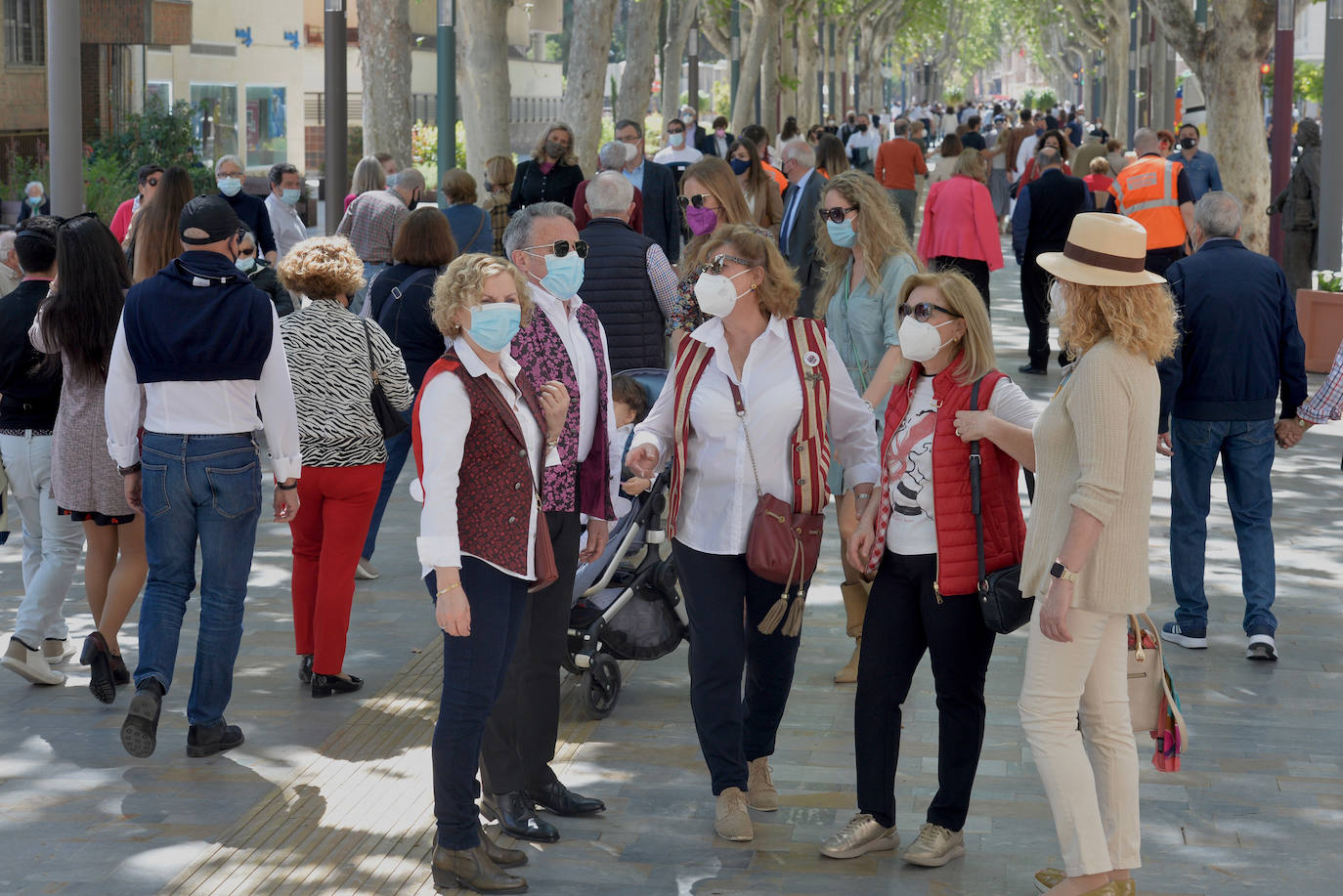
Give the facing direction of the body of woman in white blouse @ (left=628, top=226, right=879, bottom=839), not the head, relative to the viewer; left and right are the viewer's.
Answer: facing the viewer

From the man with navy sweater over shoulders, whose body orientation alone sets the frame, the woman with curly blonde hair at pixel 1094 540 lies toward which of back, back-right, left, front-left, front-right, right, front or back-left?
back-right

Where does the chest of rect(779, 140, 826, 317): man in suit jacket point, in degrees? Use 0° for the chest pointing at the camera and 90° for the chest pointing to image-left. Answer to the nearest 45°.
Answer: approximately 45°

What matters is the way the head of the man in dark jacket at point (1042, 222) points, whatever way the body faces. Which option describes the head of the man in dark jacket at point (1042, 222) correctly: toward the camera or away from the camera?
away from the camera

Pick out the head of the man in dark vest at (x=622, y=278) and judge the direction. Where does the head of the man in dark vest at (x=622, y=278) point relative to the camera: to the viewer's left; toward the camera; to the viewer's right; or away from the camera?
away from the camera

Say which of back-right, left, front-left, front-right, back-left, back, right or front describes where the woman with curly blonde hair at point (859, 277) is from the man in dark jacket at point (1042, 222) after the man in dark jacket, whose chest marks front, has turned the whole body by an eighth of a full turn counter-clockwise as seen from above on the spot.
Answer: back-left

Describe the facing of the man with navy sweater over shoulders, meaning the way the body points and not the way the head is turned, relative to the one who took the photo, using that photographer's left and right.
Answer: facing away from the viewer

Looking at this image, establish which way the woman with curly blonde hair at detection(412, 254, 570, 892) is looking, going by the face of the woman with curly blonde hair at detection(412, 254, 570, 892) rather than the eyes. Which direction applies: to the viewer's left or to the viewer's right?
to the viewer's right

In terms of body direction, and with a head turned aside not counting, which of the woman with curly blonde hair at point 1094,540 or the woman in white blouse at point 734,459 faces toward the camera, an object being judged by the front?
the woman in white blouse

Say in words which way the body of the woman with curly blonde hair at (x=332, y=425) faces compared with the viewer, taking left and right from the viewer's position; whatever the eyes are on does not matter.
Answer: facing away from the viewer and to the right of the viewer

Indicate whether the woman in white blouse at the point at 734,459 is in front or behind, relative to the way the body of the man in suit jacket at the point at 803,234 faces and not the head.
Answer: in front

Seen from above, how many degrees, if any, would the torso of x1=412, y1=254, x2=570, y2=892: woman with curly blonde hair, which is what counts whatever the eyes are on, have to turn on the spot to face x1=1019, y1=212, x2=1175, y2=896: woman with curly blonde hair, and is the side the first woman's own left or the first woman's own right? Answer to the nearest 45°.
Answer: approximately 45° to the first woman's own left

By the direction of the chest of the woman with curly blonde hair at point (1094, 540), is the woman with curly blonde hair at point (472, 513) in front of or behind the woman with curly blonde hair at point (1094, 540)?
in front

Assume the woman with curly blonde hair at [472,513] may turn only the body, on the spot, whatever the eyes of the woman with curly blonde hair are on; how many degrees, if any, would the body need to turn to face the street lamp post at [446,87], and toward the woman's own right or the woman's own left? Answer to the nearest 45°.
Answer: approximately 135° to the woman's own left

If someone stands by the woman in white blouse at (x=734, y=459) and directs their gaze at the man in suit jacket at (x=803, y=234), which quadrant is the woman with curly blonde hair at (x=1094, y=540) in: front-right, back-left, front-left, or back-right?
back-right

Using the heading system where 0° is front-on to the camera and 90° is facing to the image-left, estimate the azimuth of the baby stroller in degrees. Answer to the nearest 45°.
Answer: approximately 45°
